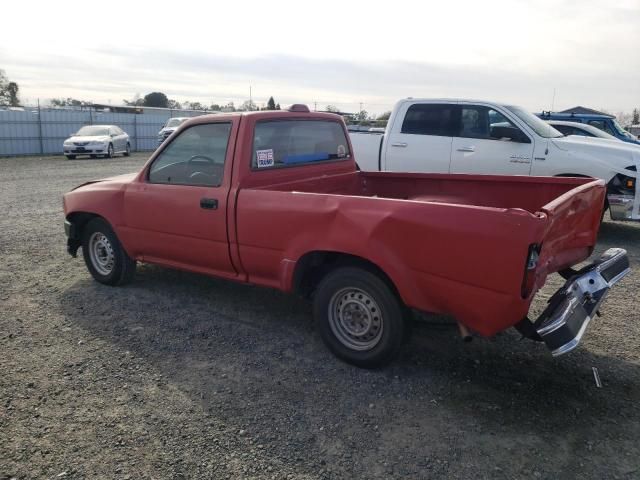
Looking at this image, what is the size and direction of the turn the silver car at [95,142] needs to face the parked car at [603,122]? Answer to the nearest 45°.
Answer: approximately 90° to its left

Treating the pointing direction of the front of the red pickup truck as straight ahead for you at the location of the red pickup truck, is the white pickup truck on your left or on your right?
on your right

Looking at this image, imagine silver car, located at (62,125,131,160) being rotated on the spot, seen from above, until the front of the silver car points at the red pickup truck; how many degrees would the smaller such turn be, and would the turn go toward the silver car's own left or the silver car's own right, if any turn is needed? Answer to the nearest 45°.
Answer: approximately 45° to the silver car's own left

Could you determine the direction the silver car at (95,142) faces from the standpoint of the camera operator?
facing the viewer and to the left of the viewer

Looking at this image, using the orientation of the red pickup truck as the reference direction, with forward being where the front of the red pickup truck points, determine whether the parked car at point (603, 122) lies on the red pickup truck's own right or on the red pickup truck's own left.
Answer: on the red pickup truck's own right

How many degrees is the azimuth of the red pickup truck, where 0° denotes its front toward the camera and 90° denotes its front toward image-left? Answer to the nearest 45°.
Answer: approximately 135°

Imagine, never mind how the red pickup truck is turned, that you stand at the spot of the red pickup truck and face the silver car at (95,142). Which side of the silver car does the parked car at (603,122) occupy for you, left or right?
right

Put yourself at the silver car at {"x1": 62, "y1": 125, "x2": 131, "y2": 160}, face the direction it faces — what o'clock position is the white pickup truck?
The white pickup truck is roughly at 10 o'clock from the silver car.

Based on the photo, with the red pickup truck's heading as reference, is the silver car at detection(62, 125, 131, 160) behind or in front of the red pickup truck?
in front

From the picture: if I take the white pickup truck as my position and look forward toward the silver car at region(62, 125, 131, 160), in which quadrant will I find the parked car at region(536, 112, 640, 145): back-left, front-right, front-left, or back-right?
front-right

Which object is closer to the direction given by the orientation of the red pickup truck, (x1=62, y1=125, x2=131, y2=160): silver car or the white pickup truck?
the silver car

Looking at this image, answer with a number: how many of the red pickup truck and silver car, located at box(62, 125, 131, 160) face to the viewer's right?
0

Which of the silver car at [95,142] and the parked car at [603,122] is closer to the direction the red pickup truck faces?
the silver car
